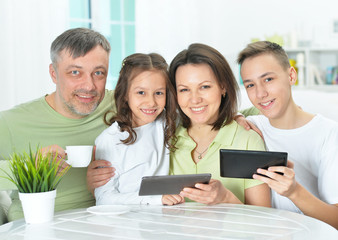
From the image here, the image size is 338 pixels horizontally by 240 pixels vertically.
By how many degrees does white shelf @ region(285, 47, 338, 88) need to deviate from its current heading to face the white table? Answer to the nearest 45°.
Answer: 0° — it already faces it

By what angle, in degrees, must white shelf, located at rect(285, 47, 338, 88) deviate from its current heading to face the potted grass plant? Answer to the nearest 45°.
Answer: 0° — it already faces it

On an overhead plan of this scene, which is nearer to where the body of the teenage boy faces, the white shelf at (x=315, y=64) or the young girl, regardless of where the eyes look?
the young girl

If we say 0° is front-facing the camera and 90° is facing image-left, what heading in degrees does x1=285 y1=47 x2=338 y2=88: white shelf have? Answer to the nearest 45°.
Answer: approximately 0°

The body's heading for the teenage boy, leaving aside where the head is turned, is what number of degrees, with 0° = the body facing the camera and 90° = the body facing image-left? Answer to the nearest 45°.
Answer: approximately 45°

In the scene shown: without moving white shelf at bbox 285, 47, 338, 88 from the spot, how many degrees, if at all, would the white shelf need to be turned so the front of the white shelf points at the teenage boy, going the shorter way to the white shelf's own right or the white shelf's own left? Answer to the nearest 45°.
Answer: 0° — it already faces them
